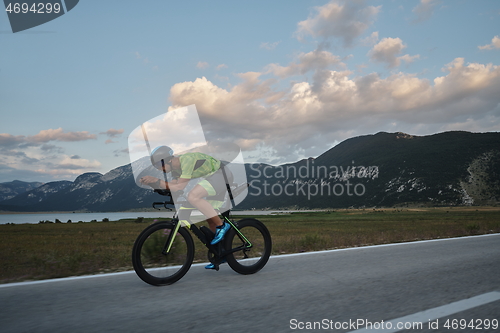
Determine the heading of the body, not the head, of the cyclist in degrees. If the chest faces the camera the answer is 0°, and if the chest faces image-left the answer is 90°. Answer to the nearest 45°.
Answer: approximately 90°
